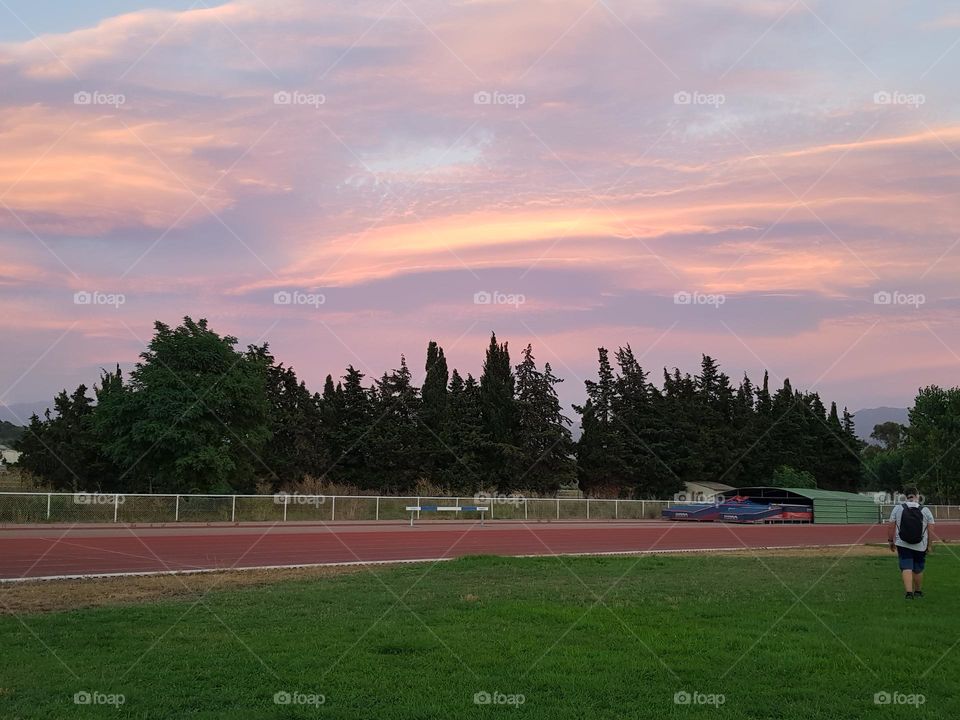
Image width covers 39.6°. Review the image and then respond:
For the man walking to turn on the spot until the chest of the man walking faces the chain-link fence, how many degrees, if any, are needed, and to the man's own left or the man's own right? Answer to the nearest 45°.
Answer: approximately 45° to the man's own left

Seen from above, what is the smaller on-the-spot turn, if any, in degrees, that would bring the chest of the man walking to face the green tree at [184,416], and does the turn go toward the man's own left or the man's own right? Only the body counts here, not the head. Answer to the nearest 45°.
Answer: approximately 45° to the man's own left

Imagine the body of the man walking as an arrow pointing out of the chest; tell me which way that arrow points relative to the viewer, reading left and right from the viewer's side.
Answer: facing away from the viewer
